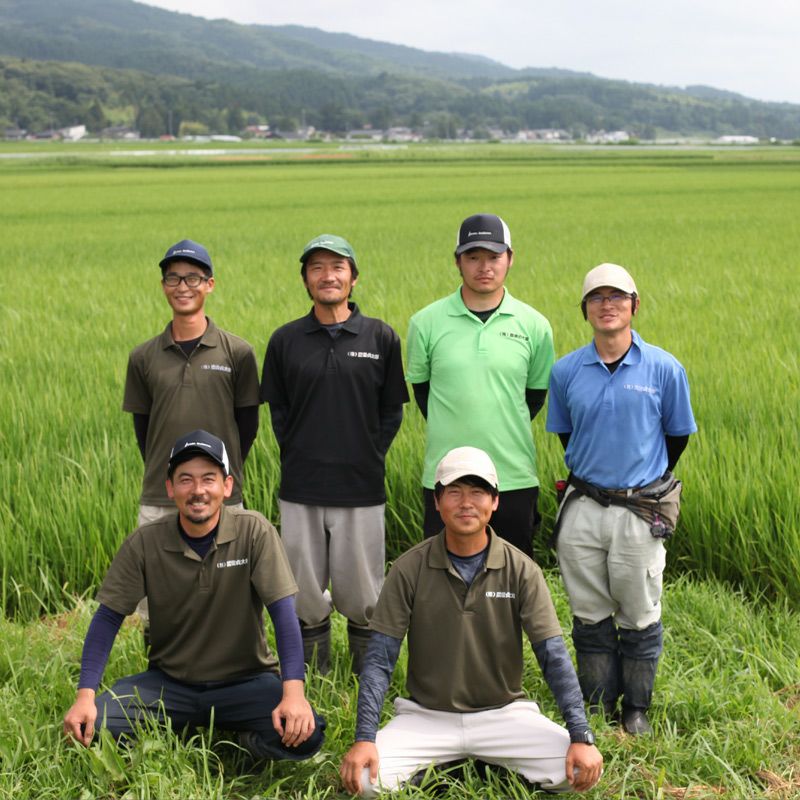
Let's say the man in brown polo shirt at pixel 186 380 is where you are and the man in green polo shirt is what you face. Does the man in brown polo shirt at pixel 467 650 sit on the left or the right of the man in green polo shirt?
right

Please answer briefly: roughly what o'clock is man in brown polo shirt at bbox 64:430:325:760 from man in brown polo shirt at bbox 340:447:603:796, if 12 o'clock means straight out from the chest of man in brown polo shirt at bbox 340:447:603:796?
man in brown polo shirt at bbox 64:430:325:760 is roughly at 3 o'clock from man in brown polo shirt at bbox 340:447:603:796.

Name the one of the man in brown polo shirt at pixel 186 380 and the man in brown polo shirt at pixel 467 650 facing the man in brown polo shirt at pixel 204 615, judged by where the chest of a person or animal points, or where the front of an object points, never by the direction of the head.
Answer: the man in brown polo shirt at pixel 186 380

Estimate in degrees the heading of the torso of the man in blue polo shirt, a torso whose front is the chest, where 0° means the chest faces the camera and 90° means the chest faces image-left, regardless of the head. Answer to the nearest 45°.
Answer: approximately 0°

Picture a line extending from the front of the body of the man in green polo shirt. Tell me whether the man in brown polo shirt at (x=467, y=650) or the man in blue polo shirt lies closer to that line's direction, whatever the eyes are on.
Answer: the man in brown polo shirt

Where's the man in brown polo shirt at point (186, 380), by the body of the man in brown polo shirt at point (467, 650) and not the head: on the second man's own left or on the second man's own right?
on the second man's own right

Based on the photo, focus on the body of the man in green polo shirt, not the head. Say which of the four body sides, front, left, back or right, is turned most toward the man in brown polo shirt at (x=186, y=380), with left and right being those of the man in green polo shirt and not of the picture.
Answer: right
